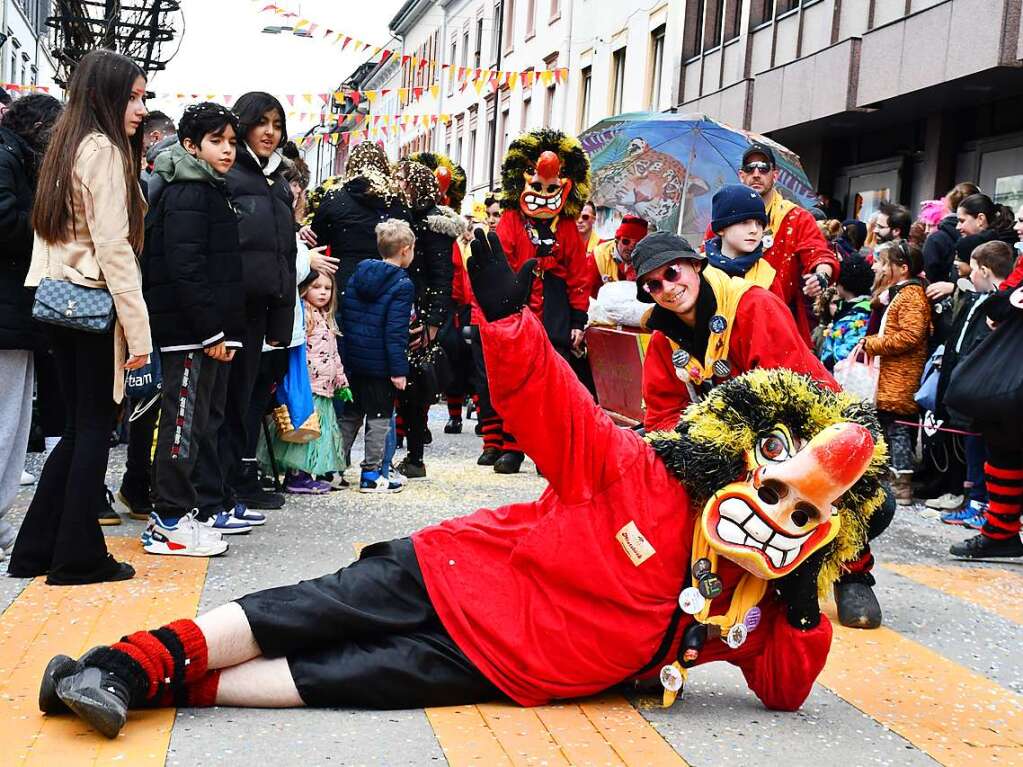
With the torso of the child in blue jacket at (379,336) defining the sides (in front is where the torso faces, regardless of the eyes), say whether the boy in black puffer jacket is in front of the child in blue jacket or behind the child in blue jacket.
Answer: behind

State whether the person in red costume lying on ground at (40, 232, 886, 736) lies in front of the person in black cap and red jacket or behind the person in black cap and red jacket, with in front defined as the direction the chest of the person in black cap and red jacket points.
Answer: in front

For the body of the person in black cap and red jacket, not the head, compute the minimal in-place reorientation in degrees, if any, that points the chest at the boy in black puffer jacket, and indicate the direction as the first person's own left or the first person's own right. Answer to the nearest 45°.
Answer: approximately 45° to the first person's own right

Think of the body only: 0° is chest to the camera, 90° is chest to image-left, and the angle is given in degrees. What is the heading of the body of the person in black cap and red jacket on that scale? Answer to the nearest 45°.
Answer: approximately 0°

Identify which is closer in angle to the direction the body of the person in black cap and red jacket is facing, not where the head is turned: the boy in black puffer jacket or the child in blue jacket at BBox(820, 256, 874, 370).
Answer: the boy in black puffer jacket

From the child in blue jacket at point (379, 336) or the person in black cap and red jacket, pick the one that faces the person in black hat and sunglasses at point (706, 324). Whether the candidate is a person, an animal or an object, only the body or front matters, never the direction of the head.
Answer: the person in black cap and red jacket

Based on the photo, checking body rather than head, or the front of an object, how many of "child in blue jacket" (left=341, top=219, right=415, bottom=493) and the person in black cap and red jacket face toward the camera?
1

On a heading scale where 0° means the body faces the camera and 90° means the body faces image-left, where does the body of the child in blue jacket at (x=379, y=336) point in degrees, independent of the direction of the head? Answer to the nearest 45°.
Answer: approximately 225°

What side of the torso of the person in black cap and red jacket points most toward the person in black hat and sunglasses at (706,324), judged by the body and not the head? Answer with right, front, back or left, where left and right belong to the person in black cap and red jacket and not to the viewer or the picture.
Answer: front
